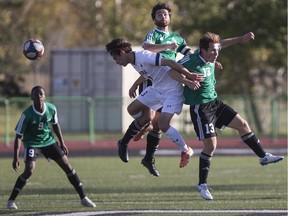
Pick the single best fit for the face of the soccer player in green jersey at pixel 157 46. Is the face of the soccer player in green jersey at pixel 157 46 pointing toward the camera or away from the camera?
toward the camera

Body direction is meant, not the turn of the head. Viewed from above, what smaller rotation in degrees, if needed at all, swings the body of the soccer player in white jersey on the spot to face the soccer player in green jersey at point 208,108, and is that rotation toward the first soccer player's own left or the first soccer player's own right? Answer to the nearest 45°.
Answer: approximately 135° to the first soccer player's own left

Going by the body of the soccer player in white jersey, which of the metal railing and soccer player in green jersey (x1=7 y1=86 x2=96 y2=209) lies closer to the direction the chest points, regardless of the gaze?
the soccer player in green jersey

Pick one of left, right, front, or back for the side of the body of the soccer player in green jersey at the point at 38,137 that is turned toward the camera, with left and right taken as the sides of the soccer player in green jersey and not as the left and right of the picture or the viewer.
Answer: front

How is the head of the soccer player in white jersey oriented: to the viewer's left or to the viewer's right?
to the viewer's left

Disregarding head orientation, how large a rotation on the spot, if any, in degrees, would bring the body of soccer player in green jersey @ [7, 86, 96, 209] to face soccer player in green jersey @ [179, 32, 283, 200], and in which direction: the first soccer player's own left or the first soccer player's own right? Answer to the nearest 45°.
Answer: approximately 45° to the first soccer player's own left

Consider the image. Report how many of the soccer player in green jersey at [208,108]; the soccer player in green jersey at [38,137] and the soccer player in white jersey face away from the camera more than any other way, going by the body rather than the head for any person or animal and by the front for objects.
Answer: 0
